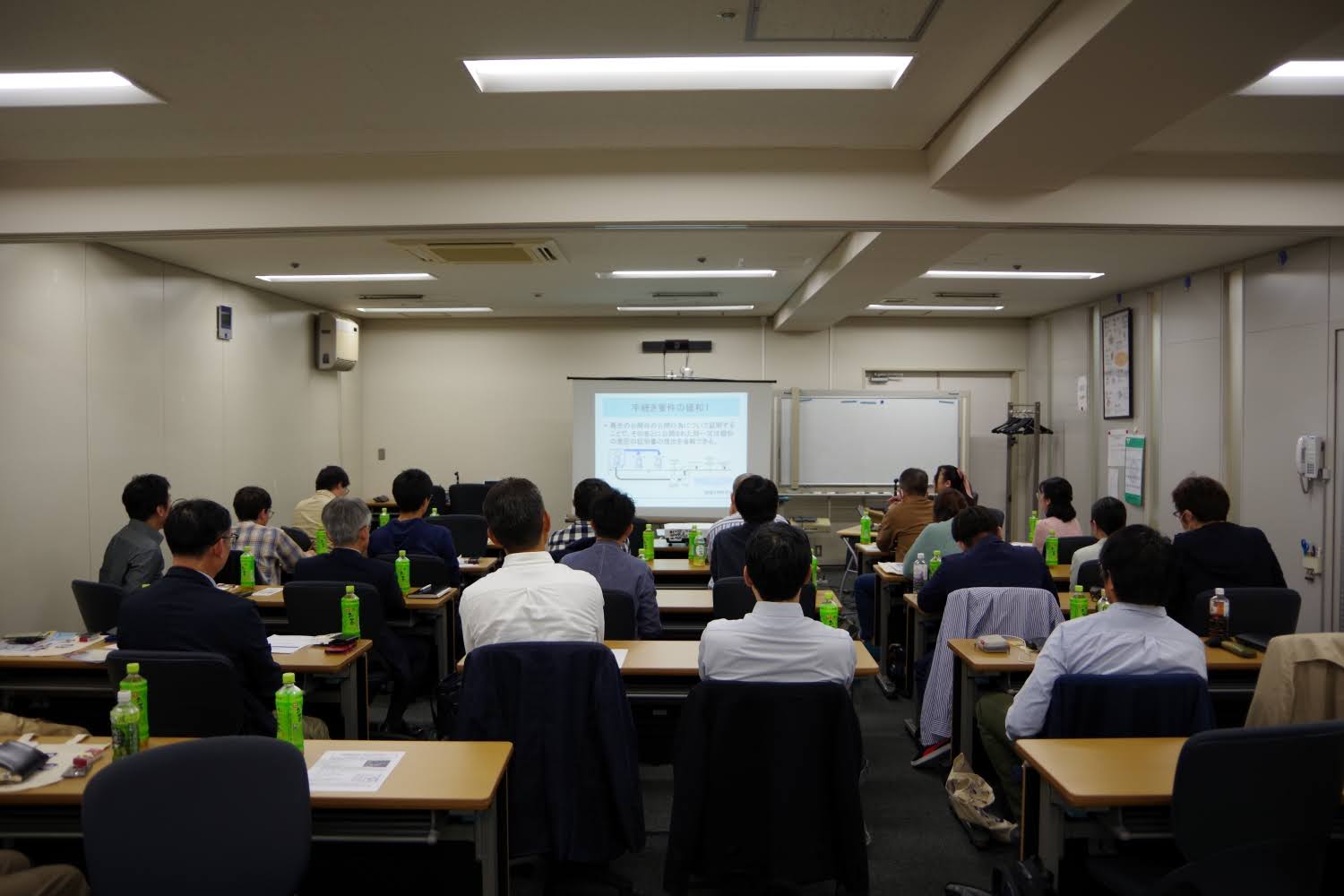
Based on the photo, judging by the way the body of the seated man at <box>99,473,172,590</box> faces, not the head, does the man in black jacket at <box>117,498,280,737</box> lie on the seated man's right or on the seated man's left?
on the seated man's right

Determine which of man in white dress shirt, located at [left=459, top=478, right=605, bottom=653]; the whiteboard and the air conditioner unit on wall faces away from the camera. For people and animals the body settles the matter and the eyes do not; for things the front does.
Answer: the man in white dress shirt

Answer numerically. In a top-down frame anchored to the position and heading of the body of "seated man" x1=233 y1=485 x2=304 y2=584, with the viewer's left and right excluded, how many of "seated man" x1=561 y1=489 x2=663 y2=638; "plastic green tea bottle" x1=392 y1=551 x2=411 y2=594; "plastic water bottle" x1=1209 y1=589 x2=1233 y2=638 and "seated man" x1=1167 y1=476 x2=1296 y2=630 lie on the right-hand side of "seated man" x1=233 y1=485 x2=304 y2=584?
4

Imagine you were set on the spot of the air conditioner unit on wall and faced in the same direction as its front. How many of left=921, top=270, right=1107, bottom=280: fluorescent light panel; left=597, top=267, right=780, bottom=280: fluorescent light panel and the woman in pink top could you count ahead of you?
3

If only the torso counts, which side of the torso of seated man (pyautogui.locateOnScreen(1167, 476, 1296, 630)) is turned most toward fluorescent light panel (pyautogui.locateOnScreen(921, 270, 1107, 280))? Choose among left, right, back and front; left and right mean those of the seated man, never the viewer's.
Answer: front

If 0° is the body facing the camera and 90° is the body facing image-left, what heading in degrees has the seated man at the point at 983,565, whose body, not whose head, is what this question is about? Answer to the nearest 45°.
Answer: approximately 180°

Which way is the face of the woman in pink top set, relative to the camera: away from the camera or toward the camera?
away from the camera

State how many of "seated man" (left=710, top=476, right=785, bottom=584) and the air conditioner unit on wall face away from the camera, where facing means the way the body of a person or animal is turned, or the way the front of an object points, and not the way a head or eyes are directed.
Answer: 1

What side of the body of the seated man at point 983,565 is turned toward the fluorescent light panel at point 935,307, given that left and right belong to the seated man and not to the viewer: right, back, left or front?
front

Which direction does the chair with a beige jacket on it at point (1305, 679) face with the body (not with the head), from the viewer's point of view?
away from the camera

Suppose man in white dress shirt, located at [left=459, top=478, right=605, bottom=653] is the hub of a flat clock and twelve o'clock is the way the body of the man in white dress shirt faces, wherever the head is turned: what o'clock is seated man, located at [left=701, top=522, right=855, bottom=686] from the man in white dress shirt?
The seated man is roughly at 4 o'clock from the man in white dress shirt.

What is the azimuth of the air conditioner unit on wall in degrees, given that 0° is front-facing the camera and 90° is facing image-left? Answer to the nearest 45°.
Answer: approximately 315°

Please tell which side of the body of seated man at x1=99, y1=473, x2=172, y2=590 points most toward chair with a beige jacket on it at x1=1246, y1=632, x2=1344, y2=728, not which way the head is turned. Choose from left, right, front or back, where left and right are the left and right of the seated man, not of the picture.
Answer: right

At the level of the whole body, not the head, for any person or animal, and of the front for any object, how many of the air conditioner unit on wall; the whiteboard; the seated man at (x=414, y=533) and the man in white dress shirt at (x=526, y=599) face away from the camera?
2

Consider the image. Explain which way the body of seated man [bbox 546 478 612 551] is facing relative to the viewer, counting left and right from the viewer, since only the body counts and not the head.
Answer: facing away from the viewer

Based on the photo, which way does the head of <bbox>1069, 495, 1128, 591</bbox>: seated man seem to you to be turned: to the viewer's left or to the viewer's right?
to the viewer's left

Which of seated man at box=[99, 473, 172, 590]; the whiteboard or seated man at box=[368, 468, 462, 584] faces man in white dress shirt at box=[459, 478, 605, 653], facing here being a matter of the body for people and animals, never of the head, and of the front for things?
the whiteboard

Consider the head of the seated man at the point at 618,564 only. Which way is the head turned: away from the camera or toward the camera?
away from the camera
